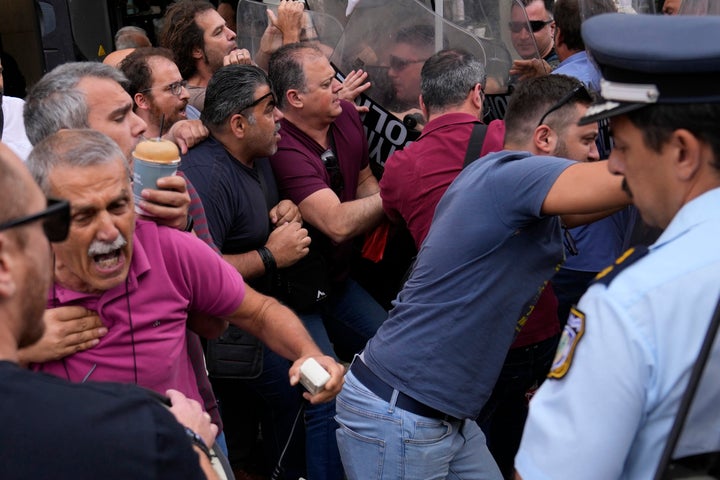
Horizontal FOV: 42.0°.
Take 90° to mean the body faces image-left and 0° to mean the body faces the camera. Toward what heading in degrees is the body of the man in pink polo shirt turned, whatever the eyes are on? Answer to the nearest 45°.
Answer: approximately 0°

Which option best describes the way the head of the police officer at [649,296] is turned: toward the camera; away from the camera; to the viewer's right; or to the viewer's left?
to the viewer's left

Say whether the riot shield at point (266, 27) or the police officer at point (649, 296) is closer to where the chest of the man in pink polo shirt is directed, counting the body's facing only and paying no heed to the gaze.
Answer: the police officer

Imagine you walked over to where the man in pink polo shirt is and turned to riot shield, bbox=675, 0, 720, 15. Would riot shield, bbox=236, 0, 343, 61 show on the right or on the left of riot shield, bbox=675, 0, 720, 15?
left

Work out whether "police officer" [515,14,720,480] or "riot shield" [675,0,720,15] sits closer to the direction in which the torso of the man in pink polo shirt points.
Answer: the police officer

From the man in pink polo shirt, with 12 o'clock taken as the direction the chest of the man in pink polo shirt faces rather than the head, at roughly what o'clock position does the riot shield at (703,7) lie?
The riot shield is roughly at 8 o'clock from the man in pink polo shirt.
